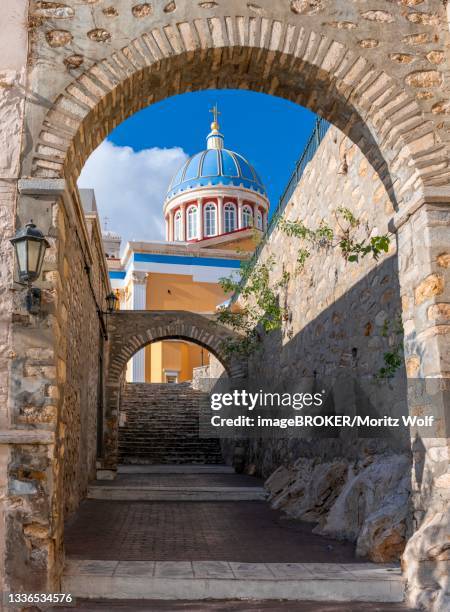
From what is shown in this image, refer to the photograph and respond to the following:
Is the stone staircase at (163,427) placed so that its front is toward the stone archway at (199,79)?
yes

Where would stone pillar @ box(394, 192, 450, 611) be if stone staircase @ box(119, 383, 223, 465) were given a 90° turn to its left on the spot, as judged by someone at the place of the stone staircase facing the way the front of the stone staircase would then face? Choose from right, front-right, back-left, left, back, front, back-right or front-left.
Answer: right

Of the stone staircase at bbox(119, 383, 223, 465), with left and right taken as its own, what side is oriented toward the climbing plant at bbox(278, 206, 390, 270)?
front

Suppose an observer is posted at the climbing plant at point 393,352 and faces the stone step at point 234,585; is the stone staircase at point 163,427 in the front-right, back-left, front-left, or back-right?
back-right

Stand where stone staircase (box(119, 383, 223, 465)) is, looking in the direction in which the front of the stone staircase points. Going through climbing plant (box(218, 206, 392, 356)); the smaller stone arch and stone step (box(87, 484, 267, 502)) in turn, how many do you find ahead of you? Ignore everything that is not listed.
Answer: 3

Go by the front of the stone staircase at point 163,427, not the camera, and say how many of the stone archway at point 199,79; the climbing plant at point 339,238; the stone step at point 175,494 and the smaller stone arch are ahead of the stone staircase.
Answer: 4

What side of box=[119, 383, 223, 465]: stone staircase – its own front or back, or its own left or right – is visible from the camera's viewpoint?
front

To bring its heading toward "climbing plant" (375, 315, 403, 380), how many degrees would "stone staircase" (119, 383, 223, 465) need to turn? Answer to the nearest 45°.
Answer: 0° — it already faces it

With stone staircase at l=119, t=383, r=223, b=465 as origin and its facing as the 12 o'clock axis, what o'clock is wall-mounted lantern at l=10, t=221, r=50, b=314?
The wall-mounted lantern is roughly at 12 o'clock from the stone staircase.

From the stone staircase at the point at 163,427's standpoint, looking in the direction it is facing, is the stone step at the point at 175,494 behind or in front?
in front

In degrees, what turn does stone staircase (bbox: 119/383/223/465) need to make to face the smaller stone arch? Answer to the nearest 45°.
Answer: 0° — it already faces it

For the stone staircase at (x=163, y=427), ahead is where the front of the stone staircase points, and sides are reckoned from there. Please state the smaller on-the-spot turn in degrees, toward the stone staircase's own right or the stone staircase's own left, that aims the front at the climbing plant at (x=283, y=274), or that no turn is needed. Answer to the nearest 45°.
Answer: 0° — it already faces it

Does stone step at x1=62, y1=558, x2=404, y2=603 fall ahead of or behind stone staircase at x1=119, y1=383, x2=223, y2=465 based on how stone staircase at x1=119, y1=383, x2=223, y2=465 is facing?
ahead
